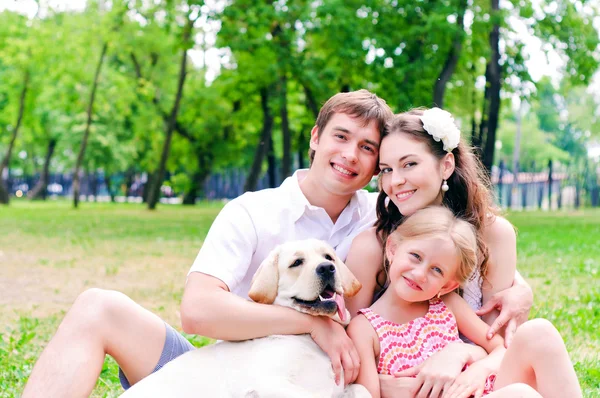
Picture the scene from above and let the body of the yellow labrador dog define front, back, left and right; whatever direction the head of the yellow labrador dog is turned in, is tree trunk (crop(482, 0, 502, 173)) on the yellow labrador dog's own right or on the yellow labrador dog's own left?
on the yellow labrador dog's own left

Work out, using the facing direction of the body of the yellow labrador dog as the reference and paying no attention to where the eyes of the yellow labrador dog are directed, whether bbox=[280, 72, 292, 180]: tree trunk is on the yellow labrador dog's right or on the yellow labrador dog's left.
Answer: on the yellow labrador dog's left

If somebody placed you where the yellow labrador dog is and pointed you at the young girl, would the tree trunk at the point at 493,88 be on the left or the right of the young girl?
left
